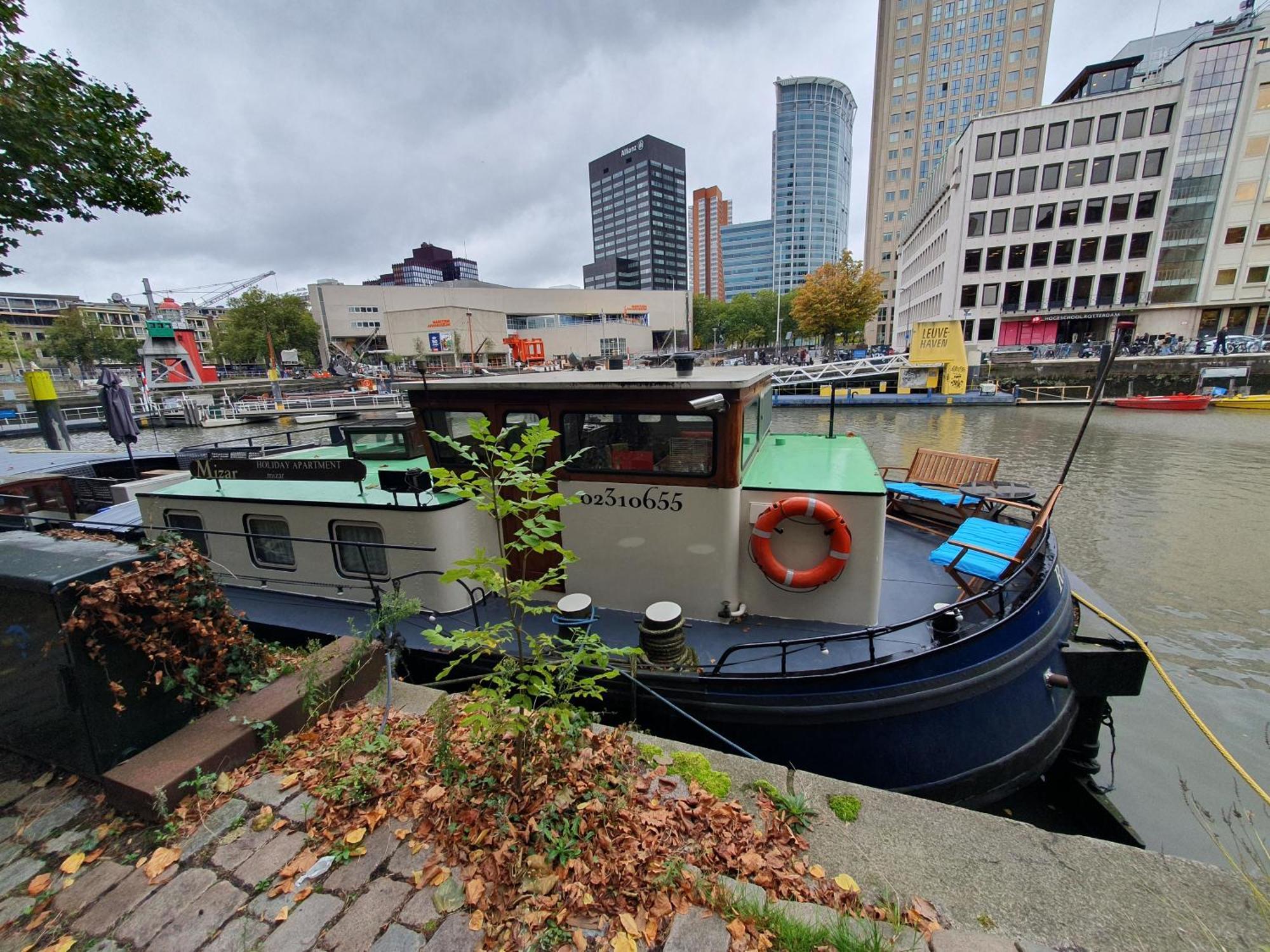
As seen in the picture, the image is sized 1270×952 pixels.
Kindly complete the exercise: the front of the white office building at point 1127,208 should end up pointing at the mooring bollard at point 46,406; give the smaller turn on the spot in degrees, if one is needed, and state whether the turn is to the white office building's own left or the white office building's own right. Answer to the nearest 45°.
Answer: approximately 45° to the white office building's own right

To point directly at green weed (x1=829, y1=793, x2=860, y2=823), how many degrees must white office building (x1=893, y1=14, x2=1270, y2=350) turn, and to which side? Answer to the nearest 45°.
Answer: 0° — it already faces it

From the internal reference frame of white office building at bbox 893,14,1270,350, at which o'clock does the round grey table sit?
The round grey table is roughly at 12 o'clock from the white office building.

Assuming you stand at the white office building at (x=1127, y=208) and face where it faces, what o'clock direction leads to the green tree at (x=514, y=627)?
The green tree is roughly at 12 o'clock from the white office building.

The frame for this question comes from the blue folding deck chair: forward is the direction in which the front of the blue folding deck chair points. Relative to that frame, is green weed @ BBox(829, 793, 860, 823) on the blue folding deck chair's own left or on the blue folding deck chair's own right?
on the blue folding deck chair's own left

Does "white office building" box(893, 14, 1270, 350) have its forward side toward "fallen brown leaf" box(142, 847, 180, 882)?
yes

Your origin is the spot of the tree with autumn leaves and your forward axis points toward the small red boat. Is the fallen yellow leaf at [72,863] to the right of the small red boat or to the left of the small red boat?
right

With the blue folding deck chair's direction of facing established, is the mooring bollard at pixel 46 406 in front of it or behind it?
in front

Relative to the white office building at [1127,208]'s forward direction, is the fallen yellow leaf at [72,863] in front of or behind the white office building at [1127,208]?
in front

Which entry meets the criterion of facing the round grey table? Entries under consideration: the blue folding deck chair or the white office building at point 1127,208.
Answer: the white office building

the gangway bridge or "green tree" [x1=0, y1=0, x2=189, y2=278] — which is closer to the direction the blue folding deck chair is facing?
the green tree

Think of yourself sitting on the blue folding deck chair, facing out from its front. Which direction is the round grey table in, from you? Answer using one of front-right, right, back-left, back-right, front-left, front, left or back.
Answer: right

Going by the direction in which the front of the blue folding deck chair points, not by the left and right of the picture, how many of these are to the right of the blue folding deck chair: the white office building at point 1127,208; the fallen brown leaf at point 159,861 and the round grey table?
2

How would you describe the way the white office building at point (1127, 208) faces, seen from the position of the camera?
facing the viewer

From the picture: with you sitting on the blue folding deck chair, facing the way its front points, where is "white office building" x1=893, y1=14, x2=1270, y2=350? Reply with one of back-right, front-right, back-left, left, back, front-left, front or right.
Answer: right

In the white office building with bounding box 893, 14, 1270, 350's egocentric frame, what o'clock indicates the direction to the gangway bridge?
The gangway bridge is roughly at 1 o'clock from the white office building.

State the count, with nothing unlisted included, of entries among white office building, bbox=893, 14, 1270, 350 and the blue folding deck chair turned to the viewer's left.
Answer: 1

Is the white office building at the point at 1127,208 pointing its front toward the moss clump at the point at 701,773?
yes

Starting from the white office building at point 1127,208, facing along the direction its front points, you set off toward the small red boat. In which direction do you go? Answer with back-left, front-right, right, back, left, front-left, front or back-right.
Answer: front

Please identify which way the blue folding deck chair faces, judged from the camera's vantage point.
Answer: facing to the left of the viewer
